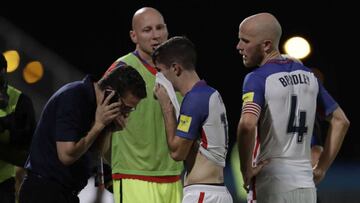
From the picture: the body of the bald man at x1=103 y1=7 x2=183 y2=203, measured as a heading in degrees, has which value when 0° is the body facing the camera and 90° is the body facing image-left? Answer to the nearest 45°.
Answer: approximately 315°

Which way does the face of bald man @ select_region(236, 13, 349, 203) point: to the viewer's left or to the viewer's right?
to the viewer's left

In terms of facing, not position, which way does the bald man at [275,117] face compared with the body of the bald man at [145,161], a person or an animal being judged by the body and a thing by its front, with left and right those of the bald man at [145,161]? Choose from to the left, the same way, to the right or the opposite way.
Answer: the opposite way

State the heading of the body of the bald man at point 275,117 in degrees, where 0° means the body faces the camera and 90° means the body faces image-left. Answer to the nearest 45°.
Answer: approximately 135°
